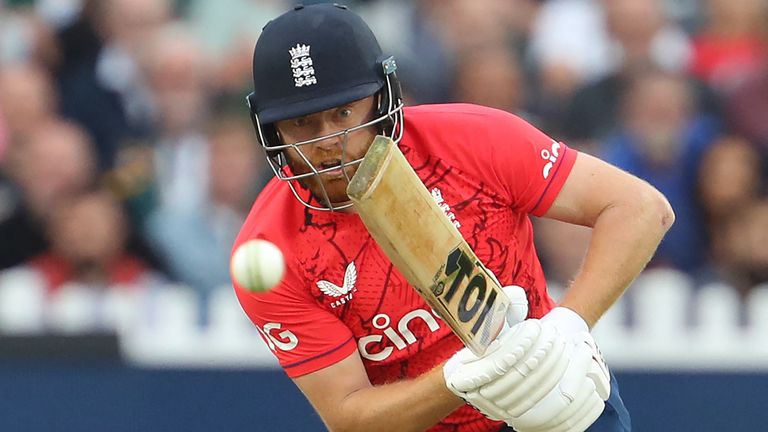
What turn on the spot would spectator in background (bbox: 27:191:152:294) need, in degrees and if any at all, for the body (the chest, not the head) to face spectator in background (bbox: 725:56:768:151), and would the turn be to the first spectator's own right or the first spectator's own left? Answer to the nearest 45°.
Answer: approximately 90° to the first spectator's own left

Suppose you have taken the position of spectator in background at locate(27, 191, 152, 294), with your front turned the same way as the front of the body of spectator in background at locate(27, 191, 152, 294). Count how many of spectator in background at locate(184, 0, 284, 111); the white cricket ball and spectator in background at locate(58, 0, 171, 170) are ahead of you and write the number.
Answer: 1

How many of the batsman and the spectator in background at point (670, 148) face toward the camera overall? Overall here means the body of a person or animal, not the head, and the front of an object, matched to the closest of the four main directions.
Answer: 2

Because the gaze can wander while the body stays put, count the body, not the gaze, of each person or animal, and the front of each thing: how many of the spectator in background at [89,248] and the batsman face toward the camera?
2

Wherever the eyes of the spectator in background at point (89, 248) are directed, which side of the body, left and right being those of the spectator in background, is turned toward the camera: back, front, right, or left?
front

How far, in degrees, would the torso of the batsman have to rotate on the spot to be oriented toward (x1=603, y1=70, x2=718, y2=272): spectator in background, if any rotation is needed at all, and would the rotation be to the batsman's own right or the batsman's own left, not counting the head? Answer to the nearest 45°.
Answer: approximately 135° to the batsman's own left

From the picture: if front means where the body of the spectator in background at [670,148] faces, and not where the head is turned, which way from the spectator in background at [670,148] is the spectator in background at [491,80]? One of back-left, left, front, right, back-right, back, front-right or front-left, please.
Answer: right

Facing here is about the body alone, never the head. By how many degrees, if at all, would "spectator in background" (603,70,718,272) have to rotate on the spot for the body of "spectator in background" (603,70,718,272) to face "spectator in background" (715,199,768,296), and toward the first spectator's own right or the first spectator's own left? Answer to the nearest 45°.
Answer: approximately 45° to the first spectator's own left

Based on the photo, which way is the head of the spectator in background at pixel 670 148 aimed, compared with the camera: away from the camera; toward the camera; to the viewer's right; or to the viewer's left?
toward the camera

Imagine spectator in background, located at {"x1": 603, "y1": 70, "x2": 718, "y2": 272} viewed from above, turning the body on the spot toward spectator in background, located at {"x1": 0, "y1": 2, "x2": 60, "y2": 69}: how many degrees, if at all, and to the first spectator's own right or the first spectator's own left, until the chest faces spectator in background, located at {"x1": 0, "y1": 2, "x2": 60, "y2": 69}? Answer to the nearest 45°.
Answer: approximately 90° to the first spectator's own right

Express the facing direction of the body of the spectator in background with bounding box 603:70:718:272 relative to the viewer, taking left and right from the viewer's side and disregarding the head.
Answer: facing the viewer

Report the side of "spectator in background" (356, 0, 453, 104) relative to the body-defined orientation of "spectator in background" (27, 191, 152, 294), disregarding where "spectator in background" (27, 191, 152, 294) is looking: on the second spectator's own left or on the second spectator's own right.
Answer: on the second spectator's own left

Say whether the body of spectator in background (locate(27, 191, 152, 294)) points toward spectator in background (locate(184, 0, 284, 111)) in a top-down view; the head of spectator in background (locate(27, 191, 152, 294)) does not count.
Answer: no

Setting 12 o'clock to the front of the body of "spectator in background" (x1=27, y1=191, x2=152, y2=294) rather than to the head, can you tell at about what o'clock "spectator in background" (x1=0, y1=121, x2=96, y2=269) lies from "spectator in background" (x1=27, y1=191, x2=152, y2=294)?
"spectator in background" (x1=0, y1=121, x2=96, y2=269) is roughly at 5 o'clock from "spectator in background" (x1=27, y1=191, x2=152, y2=294).

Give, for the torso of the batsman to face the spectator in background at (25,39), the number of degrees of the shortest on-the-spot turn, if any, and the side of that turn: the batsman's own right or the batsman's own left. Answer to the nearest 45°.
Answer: approximately 135° to the batsman's own right

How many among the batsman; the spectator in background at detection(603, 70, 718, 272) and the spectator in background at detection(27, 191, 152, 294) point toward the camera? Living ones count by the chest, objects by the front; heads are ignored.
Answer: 3

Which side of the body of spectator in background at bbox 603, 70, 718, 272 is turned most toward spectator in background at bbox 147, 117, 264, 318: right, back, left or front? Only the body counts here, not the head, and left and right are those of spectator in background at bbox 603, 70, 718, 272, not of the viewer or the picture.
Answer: right

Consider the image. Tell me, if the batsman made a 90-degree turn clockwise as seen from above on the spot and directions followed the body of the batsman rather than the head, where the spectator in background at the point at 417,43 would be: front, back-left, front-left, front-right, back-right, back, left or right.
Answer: right

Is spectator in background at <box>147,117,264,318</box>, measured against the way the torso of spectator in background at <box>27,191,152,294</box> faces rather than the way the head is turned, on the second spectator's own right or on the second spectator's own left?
on the second spectator's own left

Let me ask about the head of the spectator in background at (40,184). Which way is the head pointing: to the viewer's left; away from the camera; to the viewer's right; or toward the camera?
toward the camera
